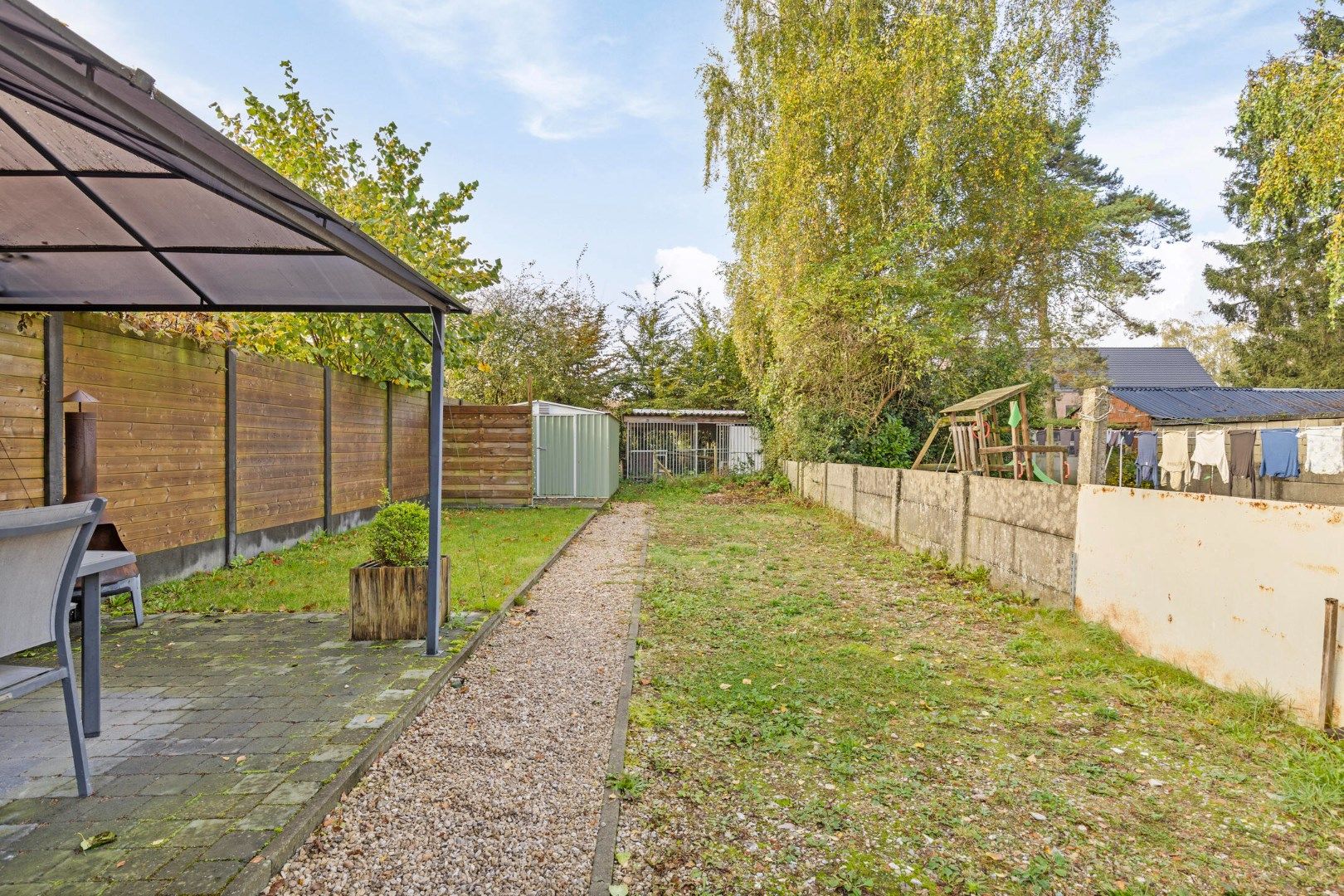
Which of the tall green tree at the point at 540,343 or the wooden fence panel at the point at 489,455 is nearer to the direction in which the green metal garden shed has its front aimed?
the wooden fence panel

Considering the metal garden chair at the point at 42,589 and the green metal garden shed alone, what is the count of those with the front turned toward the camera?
1

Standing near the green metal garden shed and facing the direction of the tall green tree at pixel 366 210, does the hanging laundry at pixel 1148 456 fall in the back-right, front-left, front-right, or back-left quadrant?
back-left

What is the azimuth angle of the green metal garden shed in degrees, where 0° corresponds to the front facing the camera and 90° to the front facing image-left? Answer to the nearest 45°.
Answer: approximately 0°

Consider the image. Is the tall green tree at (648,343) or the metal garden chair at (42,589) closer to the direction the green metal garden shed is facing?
the metal garden chair
